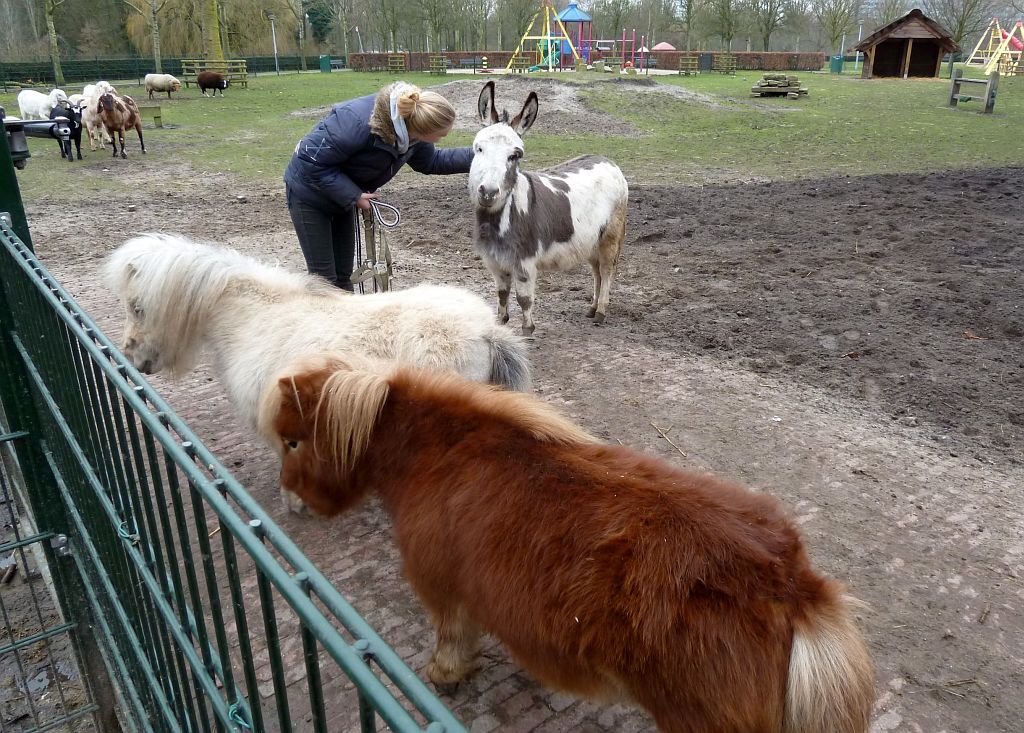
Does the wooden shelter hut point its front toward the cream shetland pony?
yes

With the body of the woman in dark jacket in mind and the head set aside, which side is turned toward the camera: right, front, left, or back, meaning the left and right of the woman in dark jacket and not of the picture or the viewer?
right

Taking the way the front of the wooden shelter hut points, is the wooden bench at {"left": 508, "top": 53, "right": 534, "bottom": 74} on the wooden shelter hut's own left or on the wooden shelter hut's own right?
on the wooden shelter hut's own right

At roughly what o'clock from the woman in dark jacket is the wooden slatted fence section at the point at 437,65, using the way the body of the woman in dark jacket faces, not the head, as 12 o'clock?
The wooden slatted fence section is roughly at 9 o'clock from the woman in dark jacket.

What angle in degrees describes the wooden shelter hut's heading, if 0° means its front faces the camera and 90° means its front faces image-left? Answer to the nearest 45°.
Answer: approximately 0°

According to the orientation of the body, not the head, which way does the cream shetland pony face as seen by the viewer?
to the viewer's left

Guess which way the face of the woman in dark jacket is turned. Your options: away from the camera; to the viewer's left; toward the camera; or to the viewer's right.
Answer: to the viewer's right

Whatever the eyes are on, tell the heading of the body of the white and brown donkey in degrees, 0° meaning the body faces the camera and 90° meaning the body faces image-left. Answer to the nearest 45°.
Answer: approximately 45°
